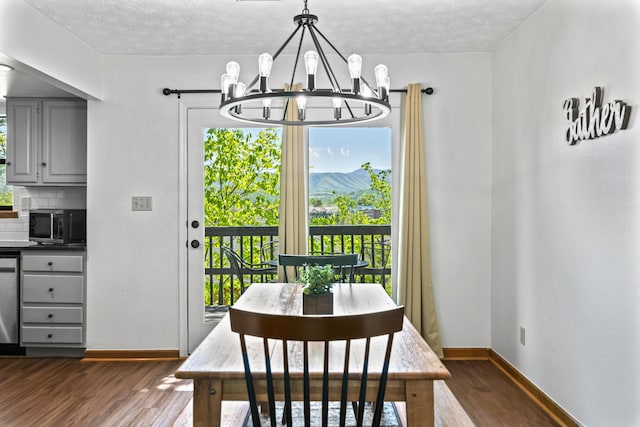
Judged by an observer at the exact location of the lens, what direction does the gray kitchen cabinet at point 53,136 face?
facing the viewer

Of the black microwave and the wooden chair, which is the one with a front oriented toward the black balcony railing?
the wooden chair

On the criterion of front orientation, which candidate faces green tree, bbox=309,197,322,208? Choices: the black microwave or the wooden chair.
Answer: the wooden chair

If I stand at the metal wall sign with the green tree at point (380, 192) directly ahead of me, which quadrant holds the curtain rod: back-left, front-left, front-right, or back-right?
front-left

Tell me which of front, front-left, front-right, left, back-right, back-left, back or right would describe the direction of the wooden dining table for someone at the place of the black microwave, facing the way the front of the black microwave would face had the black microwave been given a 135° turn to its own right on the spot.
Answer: back

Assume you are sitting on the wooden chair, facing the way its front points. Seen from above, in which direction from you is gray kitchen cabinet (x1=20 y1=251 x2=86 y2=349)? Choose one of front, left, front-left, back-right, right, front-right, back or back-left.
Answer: front-left

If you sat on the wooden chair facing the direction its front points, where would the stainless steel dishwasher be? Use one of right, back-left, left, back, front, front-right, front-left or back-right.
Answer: front-left

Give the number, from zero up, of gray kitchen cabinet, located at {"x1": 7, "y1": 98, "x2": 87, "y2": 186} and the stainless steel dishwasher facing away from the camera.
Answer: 0

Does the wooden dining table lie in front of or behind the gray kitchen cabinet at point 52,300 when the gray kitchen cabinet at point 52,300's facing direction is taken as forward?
in front

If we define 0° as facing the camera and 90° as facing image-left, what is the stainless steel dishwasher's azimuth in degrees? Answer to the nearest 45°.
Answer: approximately 0°

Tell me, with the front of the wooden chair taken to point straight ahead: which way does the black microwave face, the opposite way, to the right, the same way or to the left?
the opposite way

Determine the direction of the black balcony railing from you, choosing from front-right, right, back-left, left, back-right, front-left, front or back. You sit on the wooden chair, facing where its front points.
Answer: front
